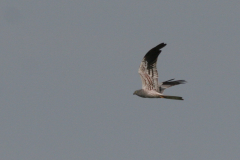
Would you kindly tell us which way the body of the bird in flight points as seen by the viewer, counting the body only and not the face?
to the viewer's left
